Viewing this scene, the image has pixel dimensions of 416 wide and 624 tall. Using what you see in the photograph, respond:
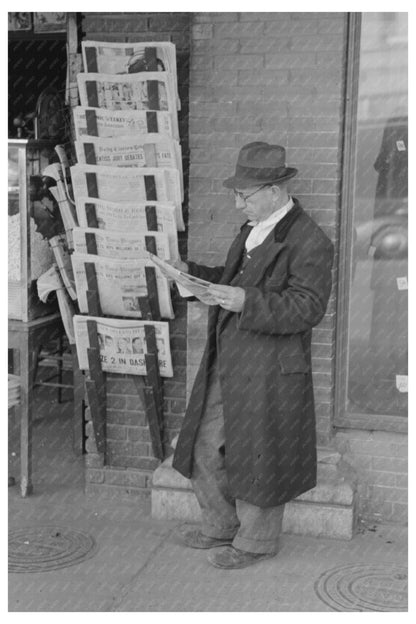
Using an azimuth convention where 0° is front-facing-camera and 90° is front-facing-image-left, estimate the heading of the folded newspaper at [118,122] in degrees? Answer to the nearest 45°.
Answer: approximately 0°

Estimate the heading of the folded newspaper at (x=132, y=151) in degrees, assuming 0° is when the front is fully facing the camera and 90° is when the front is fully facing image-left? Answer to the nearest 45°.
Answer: approximately 0°

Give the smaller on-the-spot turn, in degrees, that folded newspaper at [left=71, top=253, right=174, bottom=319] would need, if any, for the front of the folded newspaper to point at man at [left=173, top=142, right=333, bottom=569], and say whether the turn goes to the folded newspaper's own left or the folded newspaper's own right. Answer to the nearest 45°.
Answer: approximately 45° to the folded newspaper's own left

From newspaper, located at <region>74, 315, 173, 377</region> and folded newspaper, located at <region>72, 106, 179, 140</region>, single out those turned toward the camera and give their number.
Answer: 2

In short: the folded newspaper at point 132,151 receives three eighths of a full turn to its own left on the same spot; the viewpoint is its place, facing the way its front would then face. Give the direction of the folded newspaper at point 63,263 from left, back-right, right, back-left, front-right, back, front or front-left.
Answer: left
